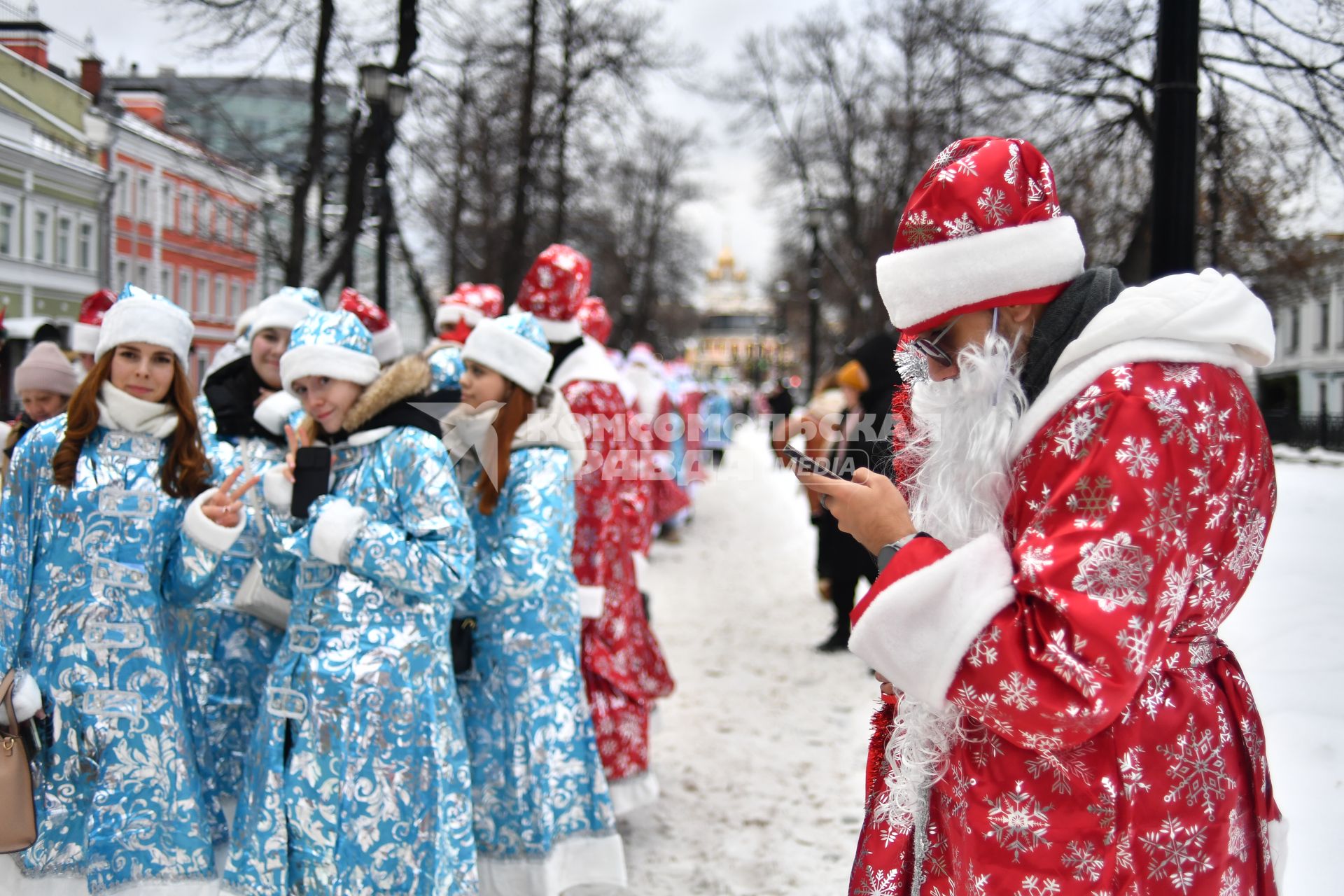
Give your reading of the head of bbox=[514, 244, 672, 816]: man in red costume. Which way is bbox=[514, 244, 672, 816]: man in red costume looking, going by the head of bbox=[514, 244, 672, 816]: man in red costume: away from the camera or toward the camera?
away from the camera

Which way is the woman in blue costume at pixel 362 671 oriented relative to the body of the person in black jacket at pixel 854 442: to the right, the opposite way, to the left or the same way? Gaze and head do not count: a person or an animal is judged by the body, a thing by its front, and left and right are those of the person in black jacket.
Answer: to the left

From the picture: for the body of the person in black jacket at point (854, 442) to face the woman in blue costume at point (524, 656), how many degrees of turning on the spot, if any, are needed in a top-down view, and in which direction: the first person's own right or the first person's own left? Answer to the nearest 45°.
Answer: approximately 90° to the first person's own left

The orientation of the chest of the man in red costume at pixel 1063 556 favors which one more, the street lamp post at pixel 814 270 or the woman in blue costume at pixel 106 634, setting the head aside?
the woman in blue costume

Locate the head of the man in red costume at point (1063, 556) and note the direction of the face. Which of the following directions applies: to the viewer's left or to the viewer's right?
to the viewer's left

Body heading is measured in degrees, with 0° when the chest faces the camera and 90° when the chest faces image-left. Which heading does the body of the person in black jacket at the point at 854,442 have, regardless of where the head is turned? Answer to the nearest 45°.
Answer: approximately 90°

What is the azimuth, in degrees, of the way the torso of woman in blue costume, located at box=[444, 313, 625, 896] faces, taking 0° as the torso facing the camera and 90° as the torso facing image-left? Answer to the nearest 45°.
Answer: approximately 90°

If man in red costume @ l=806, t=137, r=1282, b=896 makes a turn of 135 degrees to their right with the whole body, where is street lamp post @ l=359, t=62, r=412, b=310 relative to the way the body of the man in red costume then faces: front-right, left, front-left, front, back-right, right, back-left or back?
left

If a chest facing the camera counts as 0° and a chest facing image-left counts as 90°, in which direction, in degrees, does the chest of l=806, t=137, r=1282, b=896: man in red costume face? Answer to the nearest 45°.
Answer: approximately 90°

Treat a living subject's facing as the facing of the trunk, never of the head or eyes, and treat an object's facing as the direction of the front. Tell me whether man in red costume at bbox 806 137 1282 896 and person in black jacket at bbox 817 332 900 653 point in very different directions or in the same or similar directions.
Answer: same or similar directions

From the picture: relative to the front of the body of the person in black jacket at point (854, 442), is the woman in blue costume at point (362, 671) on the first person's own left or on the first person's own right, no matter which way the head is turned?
on the first person's own left

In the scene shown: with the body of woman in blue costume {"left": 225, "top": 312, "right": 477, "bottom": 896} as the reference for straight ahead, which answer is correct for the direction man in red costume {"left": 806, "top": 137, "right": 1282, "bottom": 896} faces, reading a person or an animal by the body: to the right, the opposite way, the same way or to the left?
to the right

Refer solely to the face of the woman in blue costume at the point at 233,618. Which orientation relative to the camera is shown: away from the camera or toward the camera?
toward the camera

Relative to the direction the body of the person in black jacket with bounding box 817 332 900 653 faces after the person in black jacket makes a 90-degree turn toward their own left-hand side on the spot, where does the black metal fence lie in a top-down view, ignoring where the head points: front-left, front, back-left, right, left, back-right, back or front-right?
left
